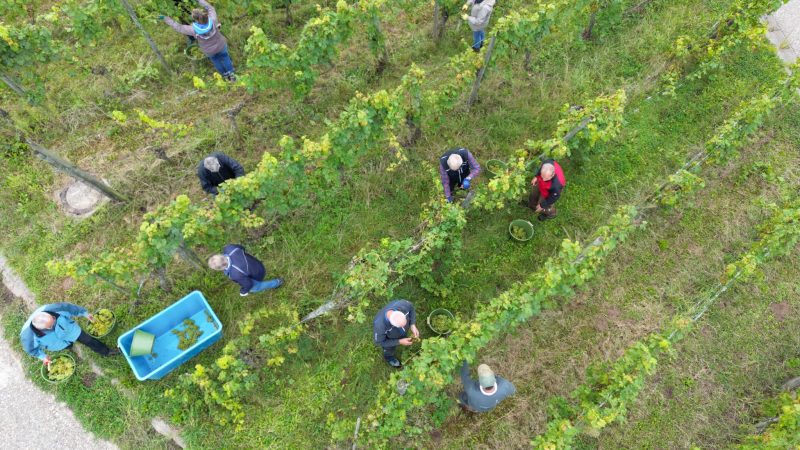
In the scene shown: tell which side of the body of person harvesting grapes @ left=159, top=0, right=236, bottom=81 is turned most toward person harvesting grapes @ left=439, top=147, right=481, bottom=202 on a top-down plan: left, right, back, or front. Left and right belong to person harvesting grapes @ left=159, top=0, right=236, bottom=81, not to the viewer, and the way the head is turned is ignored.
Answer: back

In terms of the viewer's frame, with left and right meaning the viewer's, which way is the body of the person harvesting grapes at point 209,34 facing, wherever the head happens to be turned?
facing away from the viewer and to the left of the viewer

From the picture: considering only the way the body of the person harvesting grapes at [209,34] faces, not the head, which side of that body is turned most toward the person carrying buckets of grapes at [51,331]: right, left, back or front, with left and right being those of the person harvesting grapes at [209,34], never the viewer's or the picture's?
left
